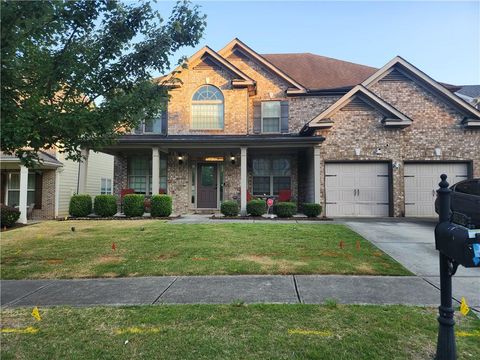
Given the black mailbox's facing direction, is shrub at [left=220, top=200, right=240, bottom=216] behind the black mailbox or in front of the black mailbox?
behind

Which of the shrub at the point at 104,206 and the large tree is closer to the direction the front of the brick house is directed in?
the large tree

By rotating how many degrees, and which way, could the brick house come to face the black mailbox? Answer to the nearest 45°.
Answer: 0° — it already faces it

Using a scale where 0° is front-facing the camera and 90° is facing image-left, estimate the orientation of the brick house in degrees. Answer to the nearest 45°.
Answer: approximately 0°

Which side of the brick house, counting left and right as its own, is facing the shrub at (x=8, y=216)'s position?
right

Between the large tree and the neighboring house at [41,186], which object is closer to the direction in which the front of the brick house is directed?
the large tree

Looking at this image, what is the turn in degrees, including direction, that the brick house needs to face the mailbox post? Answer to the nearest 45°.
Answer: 0° — it already faces it
